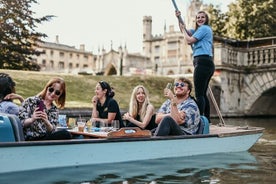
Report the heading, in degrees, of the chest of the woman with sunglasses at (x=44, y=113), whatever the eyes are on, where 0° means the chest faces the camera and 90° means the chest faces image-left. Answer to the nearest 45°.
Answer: approximately 315°

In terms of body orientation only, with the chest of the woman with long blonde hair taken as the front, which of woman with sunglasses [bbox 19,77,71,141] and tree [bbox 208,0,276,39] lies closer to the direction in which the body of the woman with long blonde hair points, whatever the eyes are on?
the woman with sunglasses

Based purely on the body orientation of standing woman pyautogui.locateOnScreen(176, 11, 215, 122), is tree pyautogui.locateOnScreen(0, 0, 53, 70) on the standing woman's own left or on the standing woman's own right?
on the standing woman's own right

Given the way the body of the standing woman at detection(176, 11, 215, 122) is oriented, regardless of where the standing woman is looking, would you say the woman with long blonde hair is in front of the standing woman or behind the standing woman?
in front

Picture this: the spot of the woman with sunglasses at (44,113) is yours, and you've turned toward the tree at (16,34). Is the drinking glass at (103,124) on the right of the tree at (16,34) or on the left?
right

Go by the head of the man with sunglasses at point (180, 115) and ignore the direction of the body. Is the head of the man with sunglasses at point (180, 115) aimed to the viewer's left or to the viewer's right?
to the viewer's left

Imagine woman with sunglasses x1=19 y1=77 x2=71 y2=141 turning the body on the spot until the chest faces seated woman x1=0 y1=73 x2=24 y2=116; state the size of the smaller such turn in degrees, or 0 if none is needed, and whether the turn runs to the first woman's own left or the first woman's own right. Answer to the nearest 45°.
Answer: approximately 135° to the first woman's own right

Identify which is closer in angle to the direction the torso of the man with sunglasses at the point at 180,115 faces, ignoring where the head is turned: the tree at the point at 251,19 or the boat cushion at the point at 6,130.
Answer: the boat cushion

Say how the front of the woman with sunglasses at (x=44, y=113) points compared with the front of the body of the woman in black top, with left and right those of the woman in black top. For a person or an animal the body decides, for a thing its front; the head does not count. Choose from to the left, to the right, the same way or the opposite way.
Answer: to the left
